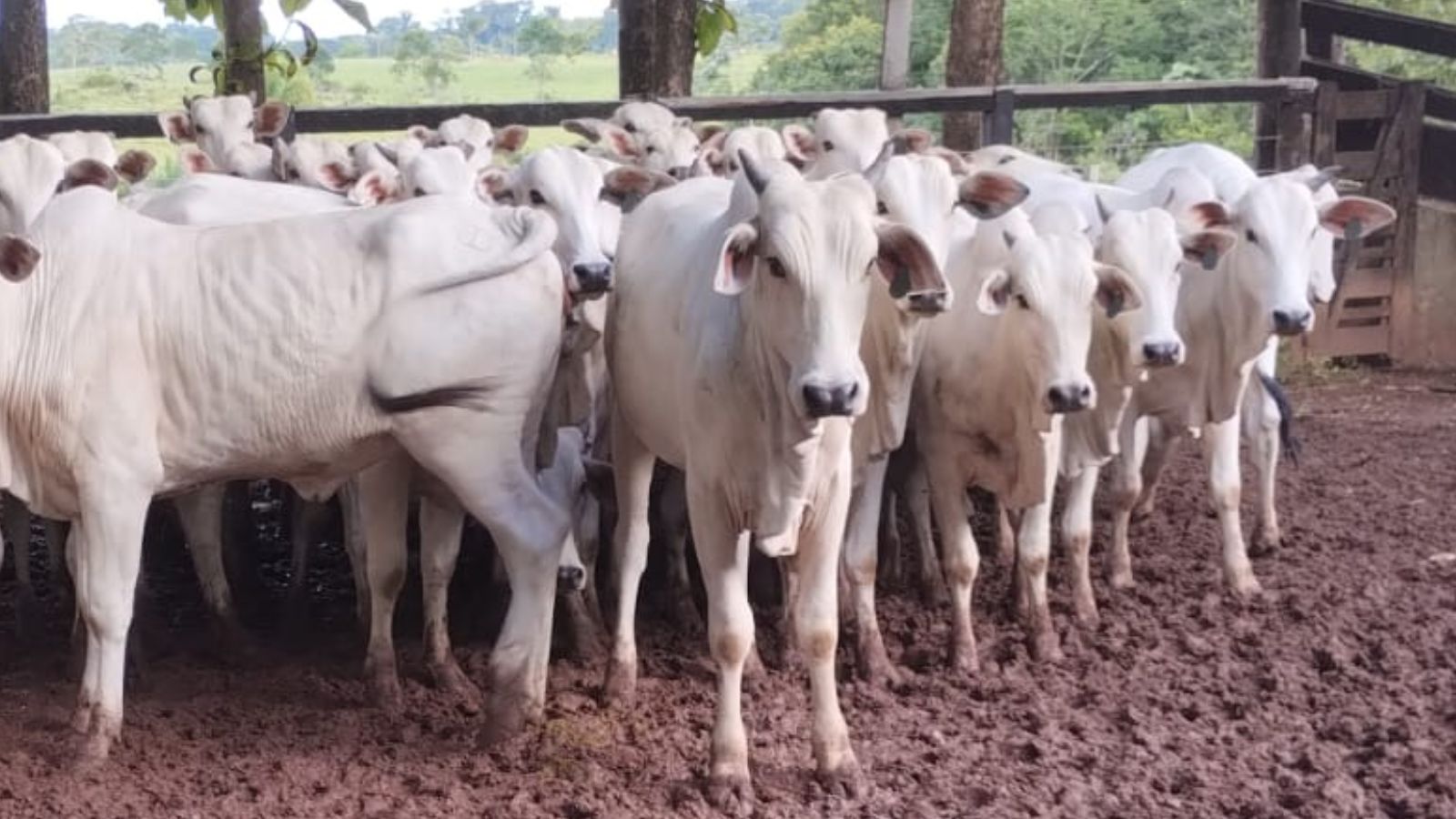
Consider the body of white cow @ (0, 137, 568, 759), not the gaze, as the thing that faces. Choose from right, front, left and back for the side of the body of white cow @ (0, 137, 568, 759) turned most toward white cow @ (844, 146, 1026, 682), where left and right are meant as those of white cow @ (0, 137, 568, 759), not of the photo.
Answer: back

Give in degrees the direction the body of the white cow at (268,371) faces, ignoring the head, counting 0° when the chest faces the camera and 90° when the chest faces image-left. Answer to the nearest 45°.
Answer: approximately 90°

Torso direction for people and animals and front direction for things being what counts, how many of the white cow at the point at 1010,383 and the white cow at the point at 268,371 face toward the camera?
1

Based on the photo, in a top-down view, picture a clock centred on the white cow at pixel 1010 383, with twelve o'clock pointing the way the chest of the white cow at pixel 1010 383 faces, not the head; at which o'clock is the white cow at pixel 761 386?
the white cow at pixel 761 386 is roughly at 1 o'clock from the white cow at pixel 1010 383.

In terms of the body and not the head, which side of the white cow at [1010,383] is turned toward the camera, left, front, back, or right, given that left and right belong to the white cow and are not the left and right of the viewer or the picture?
front

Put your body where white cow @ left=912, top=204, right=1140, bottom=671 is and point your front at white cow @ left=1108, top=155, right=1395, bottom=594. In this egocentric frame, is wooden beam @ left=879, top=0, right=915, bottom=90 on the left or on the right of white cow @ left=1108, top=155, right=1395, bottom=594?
left

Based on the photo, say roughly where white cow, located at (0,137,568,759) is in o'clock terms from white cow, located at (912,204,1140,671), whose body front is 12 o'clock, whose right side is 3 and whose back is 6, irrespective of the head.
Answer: white cow, located at (0,137,568,759) is roughly at 2 o'clock from white cow, located at (912,204,1140,671).

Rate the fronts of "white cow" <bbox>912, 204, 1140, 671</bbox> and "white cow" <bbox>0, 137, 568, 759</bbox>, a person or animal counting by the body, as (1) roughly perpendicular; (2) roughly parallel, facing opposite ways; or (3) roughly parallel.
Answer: roughly perpendicular

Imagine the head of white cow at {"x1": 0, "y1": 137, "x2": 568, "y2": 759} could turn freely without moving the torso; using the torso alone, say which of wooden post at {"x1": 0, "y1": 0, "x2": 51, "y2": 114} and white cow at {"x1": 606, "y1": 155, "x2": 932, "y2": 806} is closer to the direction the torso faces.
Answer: the wooden post

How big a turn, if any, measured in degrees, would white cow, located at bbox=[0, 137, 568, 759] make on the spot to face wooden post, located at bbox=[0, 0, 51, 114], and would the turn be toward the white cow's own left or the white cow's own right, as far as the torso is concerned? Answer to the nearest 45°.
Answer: approximately 90° to the white cow's own right

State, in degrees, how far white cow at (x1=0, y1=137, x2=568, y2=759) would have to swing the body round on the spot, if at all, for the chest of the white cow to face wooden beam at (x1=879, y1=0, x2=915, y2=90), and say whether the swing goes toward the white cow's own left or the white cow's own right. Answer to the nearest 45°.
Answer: approximately 135° to the white cow's own right

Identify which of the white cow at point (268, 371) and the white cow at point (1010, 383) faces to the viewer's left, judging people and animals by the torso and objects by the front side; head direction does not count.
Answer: the white cow at point (268, 371)

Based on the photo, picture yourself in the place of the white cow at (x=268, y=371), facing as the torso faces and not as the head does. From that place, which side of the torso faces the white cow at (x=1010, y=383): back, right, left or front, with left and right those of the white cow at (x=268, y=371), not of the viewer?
back

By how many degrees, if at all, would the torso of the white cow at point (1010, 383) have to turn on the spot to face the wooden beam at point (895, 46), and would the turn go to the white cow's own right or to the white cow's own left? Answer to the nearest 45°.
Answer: approximately 180°
